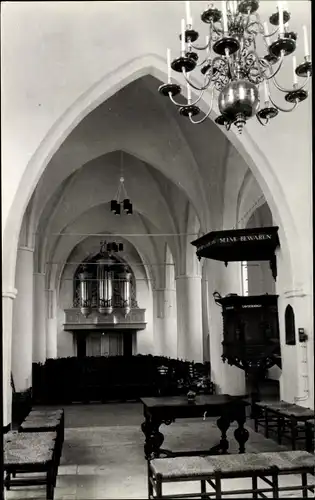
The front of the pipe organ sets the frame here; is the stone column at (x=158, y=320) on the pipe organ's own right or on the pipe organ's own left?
on the pipe organ's own left

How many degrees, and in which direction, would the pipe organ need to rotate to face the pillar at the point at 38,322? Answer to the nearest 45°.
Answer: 0° — it already faces it

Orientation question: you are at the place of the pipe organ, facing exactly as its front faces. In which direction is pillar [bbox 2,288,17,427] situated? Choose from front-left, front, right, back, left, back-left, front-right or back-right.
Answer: front

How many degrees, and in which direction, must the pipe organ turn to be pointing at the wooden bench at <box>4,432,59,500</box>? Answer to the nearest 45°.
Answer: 0° — it already faces it

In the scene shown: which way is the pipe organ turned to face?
toward the camera

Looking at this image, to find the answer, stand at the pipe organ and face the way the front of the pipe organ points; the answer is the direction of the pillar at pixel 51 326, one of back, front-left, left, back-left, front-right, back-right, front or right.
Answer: front-right

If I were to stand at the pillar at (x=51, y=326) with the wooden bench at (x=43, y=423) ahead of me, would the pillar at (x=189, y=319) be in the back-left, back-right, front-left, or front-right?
front-left

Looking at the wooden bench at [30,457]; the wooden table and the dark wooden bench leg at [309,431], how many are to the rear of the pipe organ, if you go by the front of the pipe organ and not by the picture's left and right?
0

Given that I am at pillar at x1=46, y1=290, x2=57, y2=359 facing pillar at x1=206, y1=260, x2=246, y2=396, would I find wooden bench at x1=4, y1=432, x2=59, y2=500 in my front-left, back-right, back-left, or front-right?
front-right

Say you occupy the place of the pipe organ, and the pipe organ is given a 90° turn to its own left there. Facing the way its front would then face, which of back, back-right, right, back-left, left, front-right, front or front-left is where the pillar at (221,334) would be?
right

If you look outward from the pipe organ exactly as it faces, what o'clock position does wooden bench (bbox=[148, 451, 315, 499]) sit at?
The wooden bench is roughly at 12 o'clock from the pipe organ.

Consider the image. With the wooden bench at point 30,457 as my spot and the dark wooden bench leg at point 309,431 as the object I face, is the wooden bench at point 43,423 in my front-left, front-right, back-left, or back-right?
front-left

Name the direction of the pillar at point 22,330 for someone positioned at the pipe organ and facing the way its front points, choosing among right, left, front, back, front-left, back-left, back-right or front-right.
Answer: front

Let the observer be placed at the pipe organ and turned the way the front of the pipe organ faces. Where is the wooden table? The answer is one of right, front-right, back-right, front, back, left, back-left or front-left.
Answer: front

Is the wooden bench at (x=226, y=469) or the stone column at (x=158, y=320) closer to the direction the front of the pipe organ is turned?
the wooden bench
